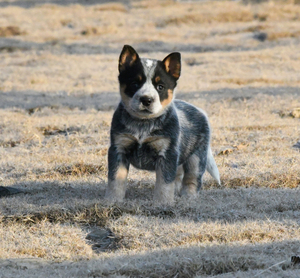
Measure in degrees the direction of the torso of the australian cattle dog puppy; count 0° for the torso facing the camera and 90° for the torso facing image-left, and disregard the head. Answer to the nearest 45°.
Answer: approximately 45°
